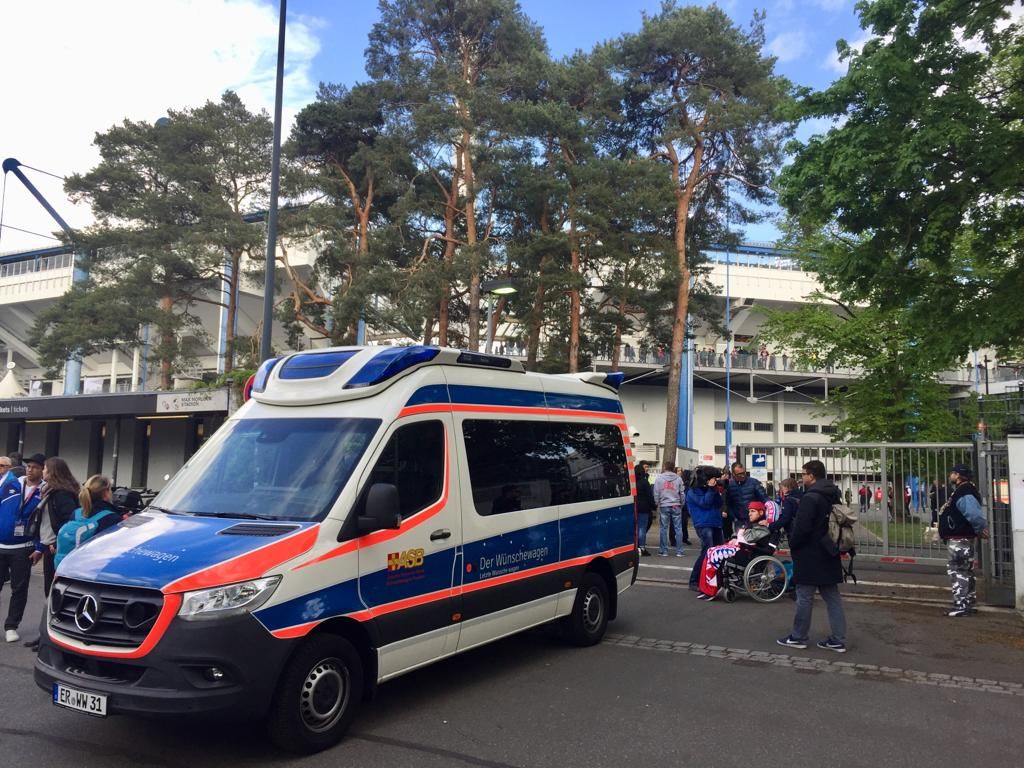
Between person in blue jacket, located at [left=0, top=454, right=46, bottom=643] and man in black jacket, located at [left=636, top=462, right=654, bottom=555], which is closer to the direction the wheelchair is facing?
the person in blue jacket

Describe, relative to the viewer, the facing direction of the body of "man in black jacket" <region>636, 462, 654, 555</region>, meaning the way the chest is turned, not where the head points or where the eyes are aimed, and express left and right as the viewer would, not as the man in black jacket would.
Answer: facing to the right of the viewer

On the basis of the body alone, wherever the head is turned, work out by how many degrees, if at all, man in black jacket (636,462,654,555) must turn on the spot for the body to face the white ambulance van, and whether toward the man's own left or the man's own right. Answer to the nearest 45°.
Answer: approximately 90° to the man's own right

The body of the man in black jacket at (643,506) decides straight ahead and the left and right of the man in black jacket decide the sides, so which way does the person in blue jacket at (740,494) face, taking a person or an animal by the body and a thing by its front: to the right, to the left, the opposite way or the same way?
to the right

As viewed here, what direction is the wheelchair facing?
to the viewer's left

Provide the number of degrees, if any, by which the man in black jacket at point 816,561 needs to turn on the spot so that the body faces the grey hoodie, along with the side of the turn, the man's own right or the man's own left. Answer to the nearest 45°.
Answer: approximately 90° to the man's own right

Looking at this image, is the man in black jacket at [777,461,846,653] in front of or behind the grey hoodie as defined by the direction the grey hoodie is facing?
behind

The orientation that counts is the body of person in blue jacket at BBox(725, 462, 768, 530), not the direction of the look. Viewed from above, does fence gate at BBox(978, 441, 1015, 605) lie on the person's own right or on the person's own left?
on the person's own left

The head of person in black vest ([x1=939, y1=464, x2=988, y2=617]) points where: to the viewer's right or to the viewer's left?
to the viewer's left

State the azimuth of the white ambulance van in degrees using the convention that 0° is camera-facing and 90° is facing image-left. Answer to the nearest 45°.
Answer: approximately 45°

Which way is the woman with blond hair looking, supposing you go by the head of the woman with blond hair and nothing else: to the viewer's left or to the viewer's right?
to the viewer's right
